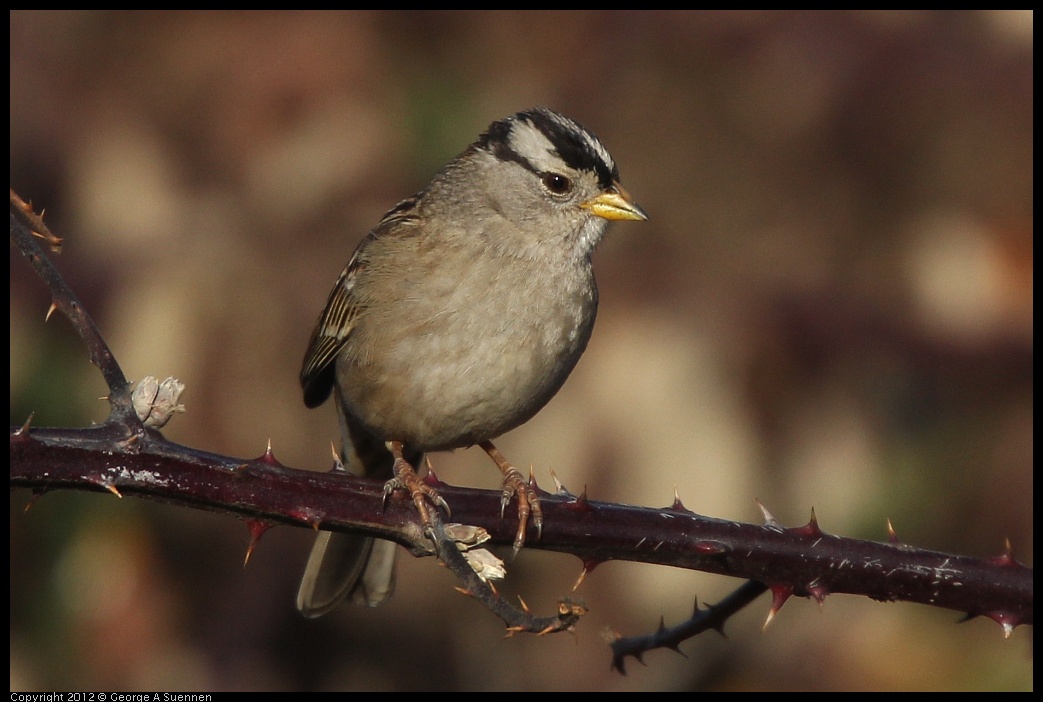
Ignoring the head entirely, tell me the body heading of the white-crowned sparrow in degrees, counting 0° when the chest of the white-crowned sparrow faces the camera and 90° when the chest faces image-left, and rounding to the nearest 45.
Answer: approximately 315°
